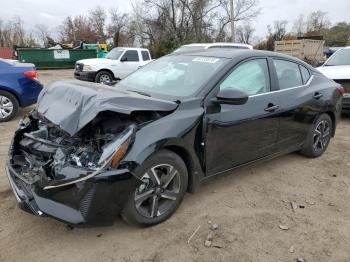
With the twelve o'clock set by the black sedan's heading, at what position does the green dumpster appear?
The green dumpster is roughly at 4 o'clock from the black sedan.

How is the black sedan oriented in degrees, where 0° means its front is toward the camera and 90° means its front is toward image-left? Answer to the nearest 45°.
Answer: approximately 45°

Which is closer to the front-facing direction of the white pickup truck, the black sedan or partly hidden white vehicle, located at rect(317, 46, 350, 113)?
the black sedan

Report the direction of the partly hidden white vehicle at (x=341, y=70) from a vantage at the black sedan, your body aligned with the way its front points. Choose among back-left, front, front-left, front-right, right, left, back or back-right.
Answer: back

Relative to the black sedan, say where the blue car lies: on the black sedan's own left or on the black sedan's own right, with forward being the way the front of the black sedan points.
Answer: on the black sedan's own right

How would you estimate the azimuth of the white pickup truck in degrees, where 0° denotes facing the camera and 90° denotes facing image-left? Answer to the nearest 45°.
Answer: approximately 45°

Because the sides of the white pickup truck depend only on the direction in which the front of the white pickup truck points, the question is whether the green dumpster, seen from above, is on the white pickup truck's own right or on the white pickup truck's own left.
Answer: on the white pickup truck's own right

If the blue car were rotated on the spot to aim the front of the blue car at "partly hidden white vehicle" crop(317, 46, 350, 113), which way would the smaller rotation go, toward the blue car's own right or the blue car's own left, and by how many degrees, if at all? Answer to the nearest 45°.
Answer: approximately 180°

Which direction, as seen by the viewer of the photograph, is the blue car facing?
facing to the left of the viewer

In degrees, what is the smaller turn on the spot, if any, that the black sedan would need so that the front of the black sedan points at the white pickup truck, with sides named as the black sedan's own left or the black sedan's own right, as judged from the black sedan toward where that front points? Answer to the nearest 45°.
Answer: approximately 135° to the black sedan's own right

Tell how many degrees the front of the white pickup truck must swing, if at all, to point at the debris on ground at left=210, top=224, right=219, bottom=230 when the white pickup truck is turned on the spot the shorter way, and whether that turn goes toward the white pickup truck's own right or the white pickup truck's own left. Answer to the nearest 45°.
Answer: approximately 45° to the white pickup truck's own left
